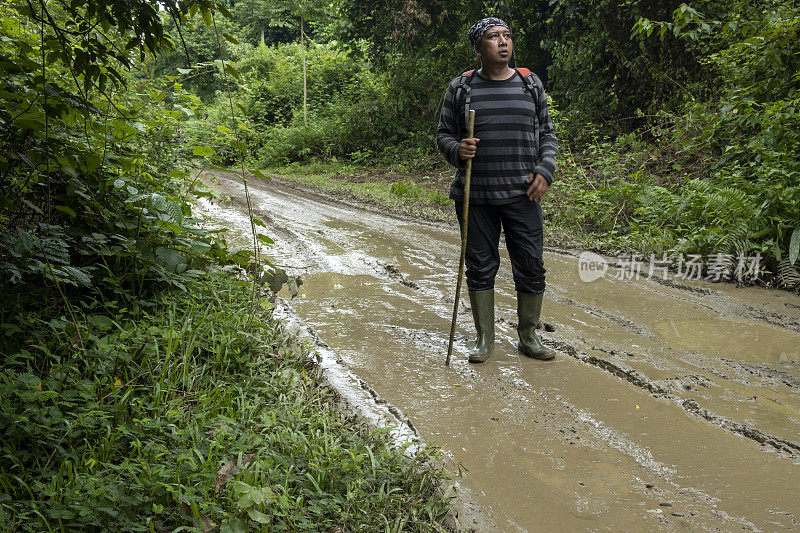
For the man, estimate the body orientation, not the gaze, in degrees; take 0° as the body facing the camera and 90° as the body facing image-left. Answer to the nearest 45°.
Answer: approximately 0°

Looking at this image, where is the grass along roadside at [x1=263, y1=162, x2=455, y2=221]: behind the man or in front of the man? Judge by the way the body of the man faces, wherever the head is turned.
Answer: behind

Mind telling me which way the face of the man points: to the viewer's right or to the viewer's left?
to the viewer's right
